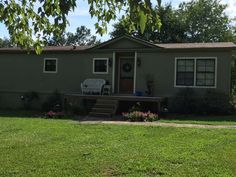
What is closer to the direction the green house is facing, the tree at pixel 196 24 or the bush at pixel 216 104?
the bush

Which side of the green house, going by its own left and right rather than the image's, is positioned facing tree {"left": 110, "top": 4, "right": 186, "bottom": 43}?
back

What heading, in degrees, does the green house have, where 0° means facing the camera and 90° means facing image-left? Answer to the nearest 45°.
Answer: approximately 0°

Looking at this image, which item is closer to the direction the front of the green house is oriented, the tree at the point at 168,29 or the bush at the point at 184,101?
the bush

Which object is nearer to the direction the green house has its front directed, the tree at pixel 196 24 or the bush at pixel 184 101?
the bush

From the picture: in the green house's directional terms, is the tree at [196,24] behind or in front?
behind
